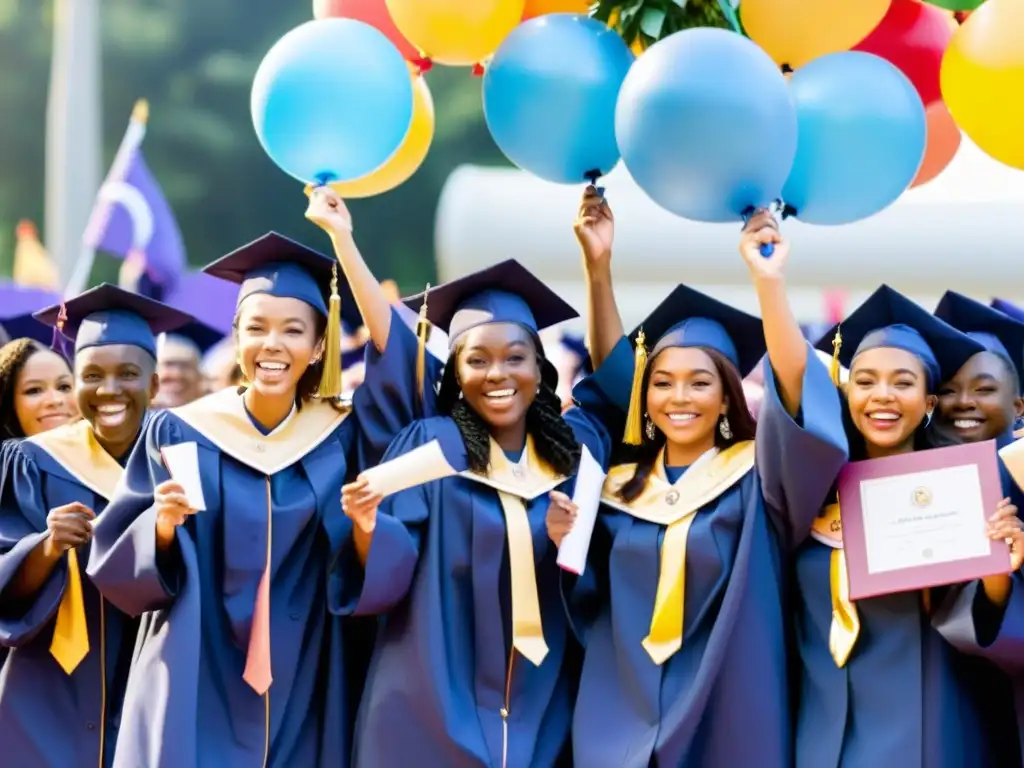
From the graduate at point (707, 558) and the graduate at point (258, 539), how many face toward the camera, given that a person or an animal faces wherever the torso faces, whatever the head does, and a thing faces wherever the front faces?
2

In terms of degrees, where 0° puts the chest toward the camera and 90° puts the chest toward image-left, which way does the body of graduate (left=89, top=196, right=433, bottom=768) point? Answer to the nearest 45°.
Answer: approximately 0°

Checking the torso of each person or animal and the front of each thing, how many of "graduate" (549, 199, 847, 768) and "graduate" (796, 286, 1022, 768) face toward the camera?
2
